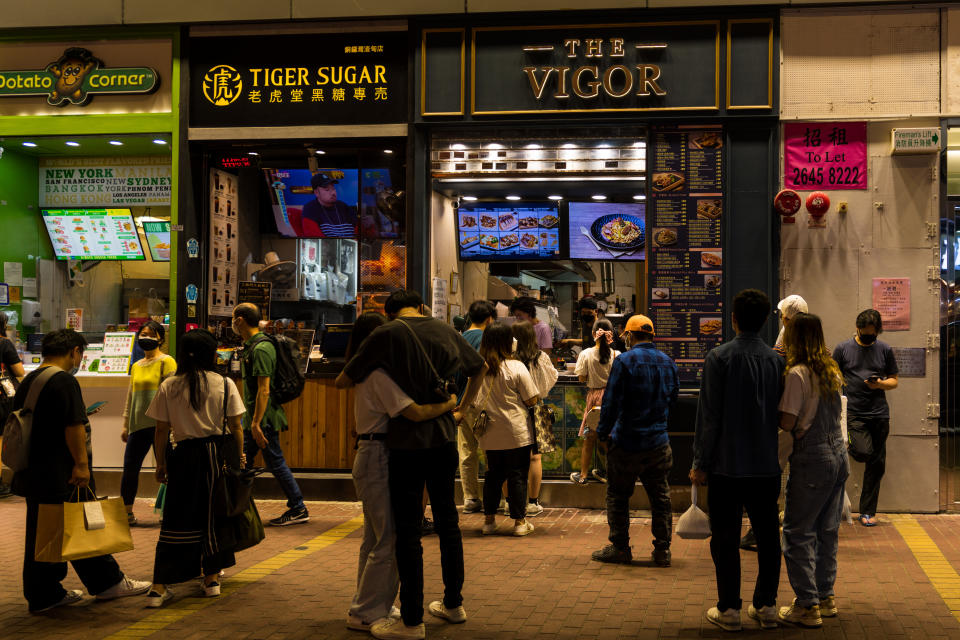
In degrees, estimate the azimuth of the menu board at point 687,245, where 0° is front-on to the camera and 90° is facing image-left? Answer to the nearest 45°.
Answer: approximately 0°

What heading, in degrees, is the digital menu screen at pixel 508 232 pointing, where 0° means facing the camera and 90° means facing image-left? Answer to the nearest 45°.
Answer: approximately 0°

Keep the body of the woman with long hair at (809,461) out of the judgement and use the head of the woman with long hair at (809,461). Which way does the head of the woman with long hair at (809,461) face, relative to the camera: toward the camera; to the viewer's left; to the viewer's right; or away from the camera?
away from the camera

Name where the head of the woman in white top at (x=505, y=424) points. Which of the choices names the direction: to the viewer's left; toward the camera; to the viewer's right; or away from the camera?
away from the camera

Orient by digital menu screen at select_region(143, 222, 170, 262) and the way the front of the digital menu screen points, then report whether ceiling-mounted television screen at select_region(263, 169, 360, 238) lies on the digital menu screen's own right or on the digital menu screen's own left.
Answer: on the digital menu screen's own left

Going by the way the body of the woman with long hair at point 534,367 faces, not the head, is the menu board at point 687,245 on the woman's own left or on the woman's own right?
on the woman's own right

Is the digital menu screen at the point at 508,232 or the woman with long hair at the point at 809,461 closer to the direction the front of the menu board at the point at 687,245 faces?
the woman with long hair

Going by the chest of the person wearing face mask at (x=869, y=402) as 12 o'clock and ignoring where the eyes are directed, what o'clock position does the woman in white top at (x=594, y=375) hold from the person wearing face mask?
The woman in white top is roughly at 3 o'clock from the person wearing face mask.

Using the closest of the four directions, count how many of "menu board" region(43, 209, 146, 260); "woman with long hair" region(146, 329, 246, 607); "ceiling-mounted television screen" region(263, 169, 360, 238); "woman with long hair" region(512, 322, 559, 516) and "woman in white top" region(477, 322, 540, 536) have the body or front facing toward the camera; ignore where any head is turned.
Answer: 2

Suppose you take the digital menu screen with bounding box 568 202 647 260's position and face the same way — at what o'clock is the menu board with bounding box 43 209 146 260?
The menu board is roughly at 3 o'clock from the digital menu screen.

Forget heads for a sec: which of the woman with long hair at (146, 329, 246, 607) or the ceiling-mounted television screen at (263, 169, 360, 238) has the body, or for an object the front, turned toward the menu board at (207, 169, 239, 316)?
the woman with long hair

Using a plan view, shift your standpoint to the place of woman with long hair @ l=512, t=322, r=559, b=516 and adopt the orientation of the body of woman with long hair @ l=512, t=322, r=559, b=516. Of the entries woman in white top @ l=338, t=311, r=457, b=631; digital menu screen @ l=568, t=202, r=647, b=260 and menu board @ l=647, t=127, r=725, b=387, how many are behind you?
1

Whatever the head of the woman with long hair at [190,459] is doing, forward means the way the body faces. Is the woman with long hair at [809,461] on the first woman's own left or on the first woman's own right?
on the first woman's own right

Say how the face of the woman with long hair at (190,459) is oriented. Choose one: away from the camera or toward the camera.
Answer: away from the camera
